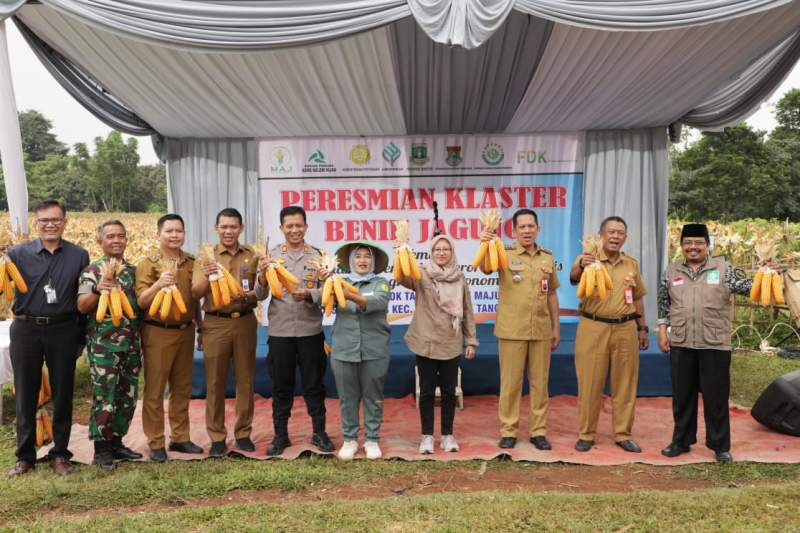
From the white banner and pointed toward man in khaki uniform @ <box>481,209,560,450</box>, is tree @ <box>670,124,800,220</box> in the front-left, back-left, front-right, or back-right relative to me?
back-left

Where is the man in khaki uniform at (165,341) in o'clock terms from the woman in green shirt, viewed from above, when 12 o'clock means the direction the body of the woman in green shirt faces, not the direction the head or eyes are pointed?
The man in khaki uniform is roughly at 3 o'clock from the woman in green shirt.

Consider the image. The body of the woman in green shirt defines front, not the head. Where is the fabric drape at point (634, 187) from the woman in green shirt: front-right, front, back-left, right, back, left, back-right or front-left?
back-left

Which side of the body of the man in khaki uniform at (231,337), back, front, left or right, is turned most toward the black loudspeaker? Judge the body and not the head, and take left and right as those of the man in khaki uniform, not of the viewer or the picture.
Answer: left

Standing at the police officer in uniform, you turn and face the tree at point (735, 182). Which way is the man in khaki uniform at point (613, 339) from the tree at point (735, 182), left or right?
right

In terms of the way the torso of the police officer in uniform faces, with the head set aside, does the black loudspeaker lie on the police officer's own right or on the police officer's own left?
on the police officer's own left

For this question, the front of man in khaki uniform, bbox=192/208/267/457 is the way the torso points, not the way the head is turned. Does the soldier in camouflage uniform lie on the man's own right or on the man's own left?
on the man's own right

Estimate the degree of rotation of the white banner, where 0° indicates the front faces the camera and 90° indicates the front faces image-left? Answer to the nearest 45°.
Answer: approximately 0°
